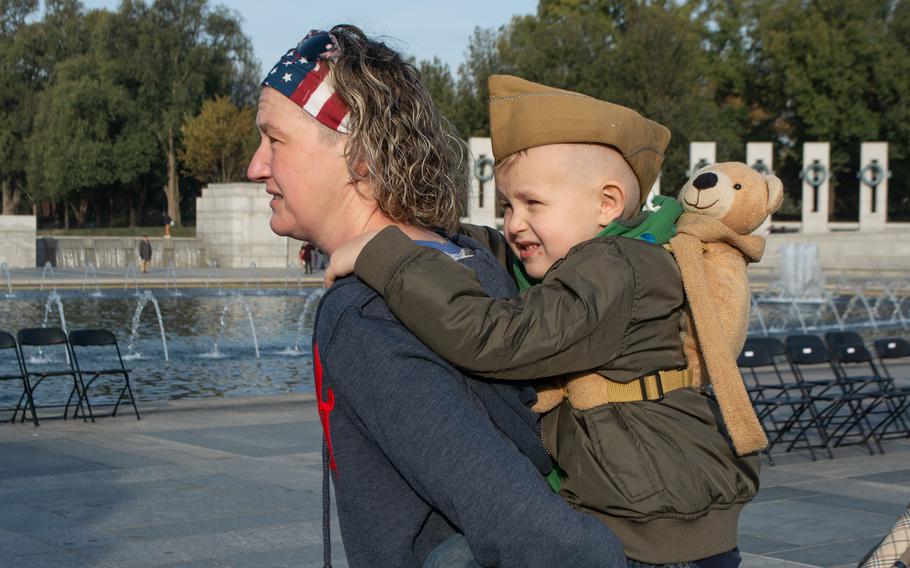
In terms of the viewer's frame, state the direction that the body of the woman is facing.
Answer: to the viewer's left

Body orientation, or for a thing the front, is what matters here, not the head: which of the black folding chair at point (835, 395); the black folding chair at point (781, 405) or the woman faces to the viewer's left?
the woman

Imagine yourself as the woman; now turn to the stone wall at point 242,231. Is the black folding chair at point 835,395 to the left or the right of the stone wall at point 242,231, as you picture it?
right

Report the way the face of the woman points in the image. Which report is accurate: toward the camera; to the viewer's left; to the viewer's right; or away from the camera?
to the viewer's left

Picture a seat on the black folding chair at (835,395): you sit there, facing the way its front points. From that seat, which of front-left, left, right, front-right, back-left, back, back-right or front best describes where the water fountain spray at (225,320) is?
back

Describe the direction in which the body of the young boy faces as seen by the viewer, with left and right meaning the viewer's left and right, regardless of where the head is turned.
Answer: facing to the left of the viewer

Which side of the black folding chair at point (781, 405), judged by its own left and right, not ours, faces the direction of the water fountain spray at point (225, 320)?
back
